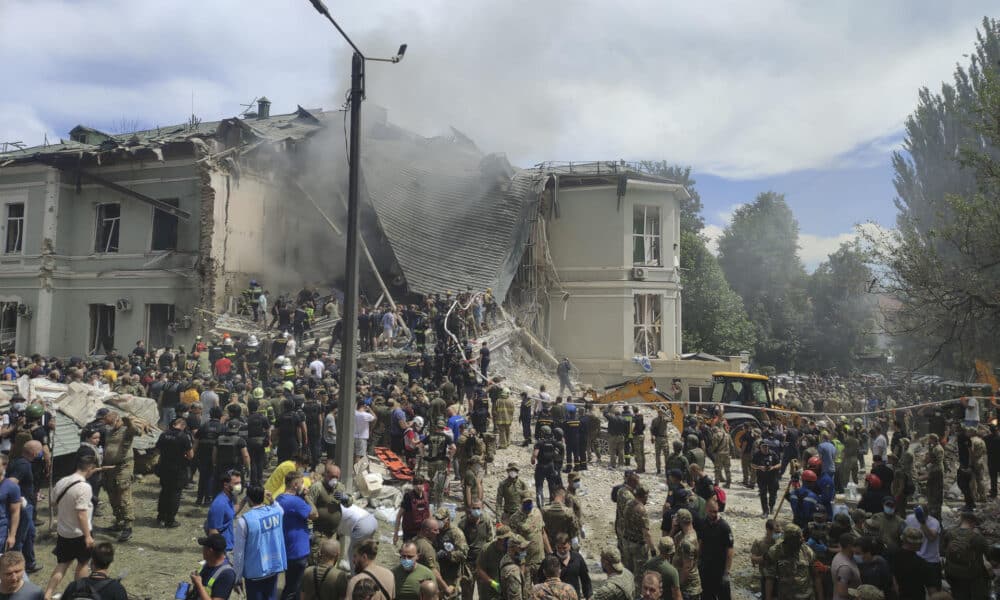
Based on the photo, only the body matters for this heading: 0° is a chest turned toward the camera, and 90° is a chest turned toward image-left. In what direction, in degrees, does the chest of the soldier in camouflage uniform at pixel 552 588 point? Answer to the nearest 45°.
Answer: approximately 180°

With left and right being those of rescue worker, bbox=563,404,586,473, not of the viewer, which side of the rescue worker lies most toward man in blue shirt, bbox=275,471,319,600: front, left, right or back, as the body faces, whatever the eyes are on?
back

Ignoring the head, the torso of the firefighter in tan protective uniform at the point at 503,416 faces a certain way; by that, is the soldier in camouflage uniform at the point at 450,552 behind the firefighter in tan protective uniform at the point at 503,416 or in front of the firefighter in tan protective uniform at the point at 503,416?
behind

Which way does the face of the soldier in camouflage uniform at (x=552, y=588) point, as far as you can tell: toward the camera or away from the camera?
away from the camera

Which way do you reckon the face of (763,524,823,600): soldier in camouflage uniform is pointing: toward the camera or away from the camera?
away from the camera

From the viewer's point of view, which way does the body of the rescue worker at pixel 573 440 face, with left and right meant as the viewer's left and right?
facing away from the viewer
